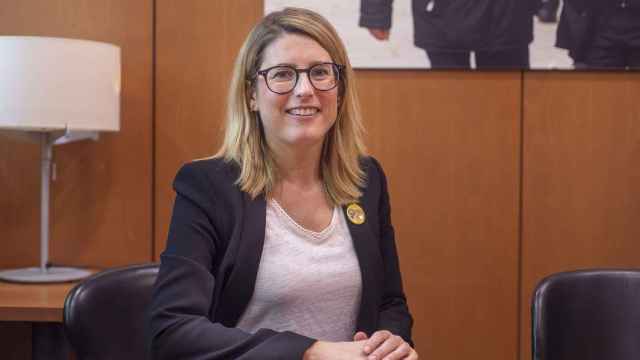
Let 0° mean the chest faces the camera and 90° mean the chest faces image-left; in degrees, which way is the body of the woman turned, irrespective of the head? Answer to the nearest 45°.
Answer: approximately 315°

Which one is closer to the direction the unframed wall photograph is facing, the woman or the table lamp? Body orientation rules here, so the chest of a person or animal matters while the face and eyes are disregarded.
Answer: the woman

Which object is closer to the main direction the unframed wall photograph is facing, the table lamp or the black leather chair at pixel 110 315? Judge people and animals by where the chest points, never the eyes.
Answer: the black leather chair

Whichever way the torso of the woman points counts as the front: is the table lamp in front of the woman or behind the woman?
behind

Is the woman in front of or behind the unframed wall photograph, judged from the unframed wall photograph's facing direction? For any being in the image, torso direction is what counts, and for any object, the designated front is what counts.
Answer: in front

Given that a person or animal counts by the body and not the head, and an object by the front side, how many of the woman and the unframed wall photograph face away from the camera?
0

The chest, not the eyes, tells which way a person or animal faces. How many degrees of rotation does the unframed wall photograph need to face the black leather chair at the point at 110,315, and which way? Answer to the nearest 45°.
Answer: approximately 45° to its right

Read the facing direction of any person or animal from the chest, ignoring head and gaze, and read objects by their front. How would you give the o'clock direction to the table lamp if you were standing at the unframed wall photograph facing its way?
The table lamp is roughly at 2 o'clock from the unframed wall photograph.
